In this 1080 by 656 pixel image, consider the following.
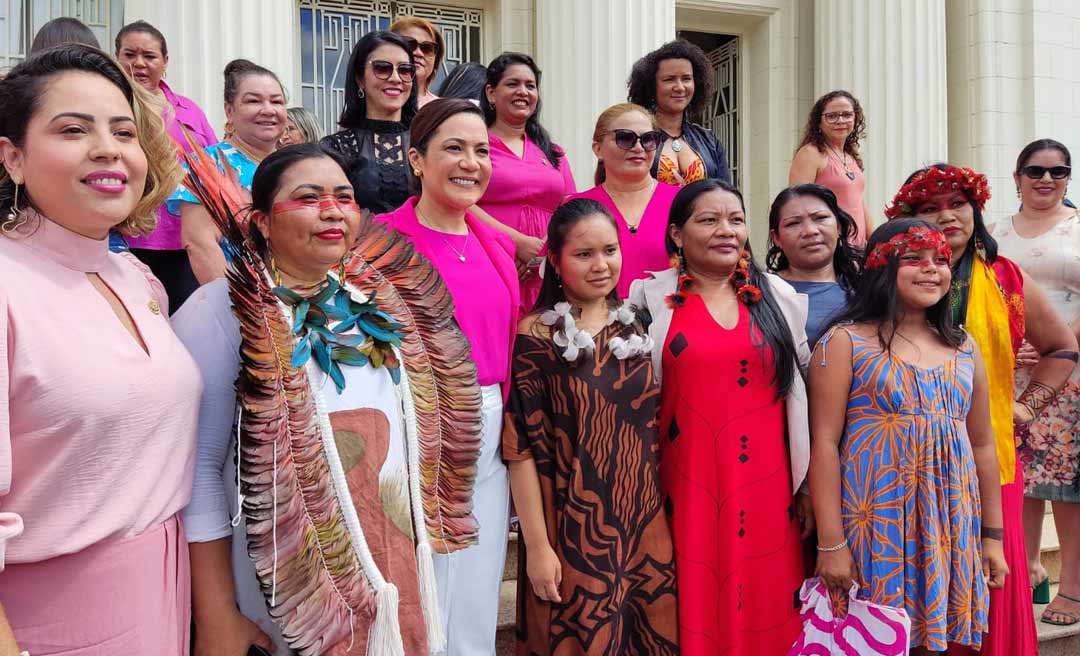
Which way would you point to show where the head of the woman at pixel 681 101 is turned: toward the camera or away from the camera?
toward the camera

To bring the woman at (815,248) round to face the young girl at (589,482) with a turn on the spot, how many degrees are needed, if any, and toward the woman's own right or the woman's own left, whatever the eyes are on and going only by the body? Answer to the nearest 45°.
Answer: approximately 45° to the woman's own right

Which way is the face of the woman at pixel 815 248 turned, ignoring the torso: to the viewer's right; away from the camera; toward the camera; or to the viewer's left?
toward the camera

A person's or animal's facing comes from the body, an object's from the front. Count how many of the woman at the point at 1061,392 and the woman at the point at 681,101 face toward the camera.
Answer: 2

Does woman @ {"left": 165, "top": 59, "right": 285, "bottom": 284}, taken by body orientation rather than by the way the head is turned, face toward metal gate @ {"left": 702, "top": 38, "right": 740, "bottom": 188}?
no

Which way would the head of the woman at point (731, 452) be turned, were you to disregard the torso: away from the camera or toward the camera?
toward the camera

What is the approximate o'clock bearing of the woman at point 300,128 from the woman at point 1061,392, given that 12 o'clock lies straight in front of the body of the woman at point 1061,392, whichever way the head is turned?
the woman at point 300,128 is roughly at 2 o'clock from the woman at point 1061,392.

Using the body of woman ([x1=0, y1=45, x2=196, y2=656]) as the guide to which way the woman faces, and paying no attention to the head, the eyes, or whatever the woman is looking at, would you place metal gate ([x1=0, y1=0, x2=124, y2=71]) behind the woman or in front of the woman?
behind

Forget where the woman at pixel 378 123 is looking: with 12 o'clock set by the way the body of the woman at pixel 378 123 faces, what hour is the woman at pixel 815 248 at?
the woman at pixel 815 248 is roughly at 11 o'clock from the woman at pixel 378 123.

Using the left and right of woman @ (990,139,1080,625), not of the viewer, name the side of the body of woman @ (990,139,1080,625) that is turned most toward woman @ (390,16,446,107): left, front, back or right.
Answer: right

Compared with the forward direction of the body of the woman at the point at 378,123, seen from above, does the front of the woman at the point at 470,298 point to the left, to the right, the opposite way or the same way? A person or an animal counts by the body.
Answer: the same way

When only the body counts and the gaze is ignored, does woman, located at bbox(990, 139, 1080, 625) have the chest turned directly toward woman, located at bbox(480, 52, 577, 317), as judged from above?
no

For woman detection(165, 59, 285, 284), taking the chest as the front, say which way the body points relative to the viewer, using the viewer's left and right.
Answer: facing the viewer and to the right of the viewer

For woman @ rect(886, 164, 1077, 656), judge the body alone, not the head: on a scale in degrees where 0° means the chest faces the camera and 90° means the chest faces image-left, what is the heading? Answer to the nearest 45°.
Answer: approximately 45°

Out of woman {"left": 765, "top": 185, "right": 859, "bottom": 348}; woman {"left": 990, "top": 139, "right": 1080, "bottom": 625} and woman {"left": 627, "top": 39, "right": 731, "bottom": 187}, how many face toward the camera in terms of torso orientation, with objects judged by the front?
3

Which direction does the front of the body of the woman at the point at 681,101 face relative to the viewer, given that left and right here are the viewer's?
facing the viewer

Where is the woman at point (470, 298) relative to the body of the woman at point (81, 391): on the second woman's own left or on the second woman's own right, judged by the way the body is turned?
on the second woman's own left

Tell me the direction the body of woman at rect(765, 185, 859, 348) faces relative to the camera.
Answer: toward the camera

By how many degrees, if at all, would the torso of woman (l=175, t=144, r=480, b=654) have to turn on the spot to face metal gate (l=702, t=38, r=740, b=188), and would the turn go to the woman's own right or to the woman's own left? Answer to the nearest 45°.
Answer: approximately 90° to the woman's own left

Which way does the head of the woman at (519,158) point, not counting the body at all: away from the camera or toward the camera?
toward the camera
